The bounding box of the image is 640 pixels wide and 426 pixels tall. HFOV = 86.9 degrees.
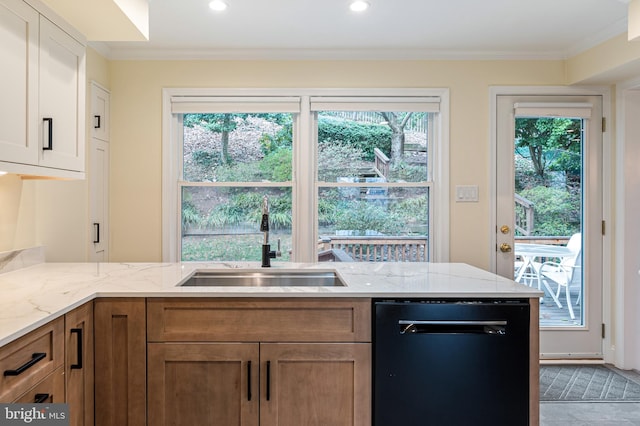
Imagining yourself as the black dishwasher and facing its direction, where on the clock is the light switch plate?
The light switch plate is roughly at 6 o'clock from the black dishwasher.

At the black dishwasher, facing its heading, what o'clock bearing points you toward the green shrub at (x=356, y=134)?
The green shrub is roughly at 5 o'clock from the black dishwasher.

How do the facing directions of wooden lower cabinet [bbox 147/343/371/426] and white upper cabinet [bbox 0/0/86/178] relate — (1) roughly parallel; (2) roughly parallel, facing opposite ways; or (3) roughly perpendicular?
roughly perpendicular

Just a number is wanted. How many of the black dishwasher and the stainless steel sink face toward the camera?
2

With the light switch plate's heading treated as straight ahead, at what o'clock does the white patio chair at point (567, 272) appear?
The white patio chair is roughly at 8 o'clock from the light switch plate.

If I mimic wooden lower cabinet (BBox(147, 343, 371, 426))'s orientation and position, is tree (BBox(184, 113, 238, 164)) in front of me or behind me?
behind

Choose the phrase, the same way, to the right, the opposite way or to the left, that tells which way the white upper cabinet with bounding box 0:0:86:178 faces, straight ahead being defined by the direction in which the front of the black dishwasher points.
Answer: to the left

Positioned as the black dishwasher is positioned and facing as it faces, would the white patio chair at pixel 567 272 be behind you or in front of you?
behind

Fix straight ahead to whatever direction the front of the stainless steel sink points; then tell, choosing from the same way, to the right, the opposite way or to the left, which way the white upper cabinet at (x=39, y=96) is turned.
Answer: to the left
